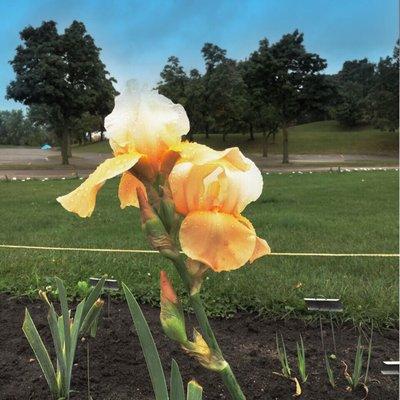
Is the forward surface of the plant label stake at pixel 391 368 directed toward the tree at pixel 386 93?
no

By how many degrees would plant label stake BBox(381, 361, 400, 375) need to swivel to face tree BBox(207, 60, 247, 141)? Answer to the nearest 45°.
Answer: approximately 180°

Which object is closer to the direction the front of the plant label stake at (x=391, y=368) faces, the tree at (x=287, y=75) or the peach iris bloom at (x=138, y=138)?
the peach iris bloom

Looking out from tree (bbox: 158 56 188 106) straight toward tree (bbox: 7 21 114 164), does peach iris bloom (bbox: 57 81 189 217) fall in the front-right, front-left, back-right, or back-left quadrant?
front-left

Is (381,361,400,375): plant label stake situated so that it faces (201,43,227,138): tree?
no

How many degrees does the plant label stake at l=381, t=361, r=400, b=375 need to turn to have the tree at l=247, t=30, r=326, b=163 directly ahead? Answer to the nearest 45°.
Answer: approximately 180°

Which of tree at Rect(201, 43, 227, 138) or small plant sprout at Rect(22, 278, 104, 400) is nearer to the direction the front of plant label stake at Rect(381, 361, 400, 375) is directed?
the small plant sprout

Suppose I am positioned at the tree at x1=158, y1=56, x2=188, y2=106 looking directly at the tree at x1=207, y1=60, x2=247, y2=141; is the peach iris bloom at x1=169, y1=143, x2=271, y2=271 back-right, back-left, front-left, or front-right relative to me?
front-right

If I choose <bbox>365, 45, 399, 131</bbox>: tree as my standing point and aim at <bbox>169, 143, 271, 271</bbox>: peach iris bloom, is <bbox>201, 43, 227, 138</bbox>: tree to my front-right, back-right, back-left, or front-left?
front-right

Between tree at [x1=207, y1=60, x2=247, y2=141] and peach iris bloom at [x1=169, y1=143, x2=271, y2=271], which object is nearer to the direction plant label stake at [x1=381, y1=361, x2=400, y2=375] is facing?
the peach iris bloom

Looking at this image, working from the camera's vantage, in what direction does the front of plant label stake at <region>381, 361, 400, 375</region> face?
facing the viewer

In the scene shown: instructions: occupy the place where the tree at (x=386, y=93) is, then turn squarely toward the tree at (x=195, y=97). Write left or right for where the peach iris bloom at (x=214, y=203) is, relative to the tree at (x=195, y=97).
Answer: left

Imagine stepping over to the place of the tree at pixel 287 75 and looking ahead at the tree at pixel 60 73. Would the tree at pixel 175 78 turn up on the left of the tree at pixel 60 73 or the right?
right
